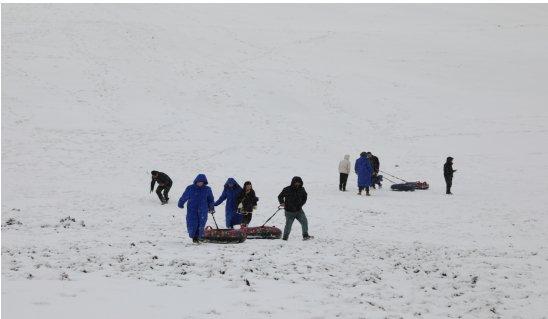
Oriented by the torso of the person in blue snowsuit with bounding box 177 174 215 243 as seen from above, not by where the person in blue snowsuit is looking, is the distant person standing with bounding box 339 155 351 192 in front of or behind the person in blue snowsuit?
behind

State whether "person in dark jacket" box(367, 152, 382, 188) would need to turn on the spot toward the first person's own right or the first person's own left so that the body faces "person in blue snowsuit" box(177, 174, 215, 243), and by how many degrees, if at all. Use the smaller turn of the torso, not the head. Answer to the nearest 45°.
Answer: approximately 90° to the first person's own left

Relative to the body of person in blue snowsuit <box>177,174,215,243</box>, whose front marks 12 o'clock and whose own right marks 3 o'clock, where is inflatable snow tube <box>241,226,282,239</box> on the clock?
The inflatable snow tube is roughly at 8 o'clock from the person in blue snowsuit.

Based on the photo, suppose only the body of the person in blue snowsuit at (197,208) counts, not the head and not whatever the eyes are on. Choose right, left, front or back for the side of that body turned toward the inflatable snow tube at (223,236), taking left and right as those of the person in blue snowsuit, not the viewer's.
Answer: left

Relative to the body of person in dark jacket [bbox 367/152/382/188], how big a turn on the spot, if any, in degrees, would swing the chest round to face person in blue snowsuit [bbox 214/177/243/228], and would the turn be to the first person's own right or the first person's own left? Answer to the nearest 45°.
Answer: approximately 90° to the first person's own left

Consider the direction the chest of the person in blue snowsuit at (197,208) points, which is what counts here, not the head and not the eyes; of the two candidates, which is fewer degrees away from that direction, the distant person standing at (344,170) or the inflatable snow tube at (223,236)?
the inflatable snow tube

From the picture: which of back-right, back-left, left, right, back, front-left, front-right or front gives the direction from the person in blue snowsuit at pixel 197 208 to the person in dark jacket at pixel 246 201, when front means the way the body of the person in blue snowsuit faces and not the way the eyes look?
back-left

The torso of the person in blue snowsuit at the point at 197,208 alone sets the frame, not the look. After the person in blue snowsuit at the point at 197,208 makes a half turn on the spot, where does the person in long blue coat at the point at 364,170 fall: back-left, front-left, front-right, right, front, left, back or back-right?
front-right

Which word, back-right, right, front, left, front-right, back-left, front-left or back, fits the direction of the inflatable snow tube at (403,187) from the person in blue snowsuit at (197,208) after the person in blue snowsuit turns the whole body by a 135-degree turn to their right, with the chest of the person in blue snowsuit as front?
right
